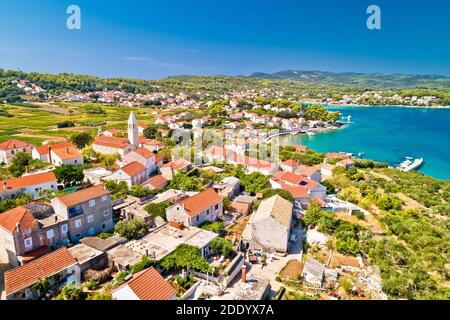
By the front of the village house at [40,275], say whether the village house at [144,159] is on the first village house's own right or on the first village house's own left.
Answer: on the first village house's own left
